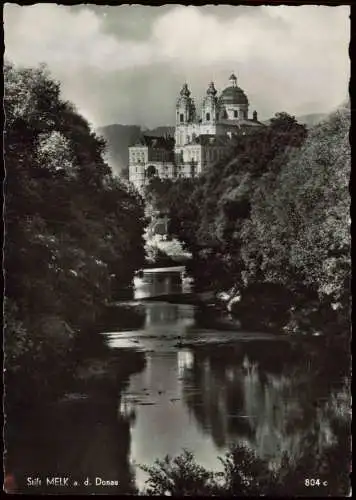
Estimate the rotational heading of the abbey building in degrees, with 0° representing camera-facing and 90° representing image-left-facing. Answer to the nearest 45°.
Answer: approximately 45°
